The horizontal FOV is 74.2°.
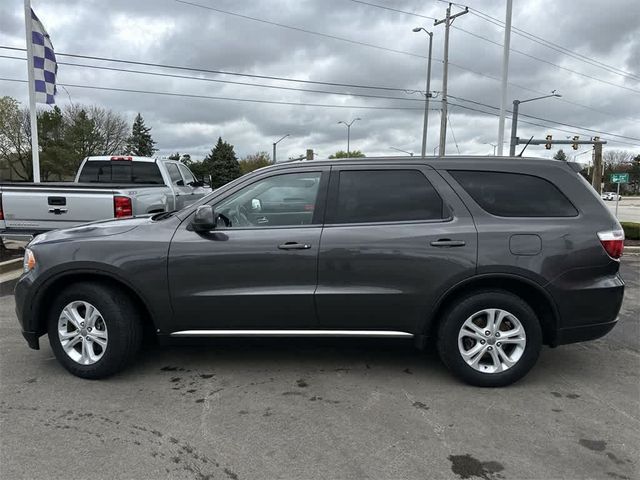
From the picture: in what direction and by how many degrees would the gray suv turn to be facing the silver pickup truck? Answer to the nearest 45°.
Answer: approximately 45° to its right

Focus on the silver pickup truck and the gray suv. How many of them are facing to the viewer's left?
1

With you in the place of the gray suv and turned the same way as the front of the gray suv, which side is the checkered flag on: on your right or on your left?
on your right

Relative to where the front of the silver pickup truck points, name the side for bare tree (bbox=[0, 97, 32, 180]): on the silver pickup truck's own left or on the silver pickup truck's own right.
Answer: on the silver pickup truck's own left

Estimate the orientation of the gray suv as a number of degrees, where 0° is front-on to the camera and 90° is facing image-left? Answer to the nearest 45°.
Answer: approximately 90°

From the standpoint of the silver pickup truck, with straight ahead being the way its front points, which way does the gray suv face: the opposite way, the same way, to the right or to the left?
to the left

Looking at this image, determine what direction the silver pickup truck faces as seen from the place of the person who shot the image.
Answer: facing away from the viewer and to the right of the viewer
